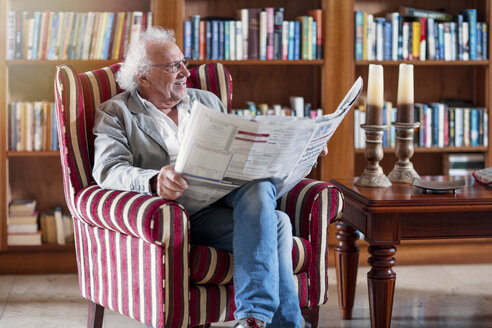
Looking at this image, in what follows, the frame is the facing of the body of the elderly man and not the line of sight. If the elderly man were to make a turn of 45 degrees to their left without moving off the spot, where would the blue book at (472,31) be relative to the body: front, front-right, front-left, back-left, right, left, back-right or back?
front-left

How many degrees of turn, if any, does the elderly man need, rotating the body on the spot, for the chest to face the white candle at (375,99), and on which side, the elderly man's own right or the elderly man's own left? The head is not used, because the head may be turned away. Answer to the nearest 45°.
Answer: approximately 90° to the elderly man's own left

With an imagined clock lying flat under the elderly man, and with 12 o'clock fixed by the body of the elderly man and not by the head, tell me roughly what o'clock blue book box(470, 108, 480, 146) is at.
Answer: The blue book is roughly at 9 o'clock from the elderly man.

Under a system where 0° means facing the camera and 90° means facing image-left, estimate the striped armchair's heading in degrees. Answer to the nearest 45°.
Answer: approximately 315°

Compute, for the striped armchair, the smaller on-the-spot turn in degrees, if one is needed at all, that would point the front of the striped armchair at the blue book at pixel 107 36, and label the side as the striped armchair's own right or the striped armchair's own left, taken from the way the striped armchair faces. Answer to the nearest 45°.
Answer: approximately 135° to the striped armchair's own left

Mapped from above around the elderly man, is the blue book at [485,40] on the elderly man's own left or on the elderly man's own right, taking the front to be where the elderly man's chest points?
on the elderly man's own left

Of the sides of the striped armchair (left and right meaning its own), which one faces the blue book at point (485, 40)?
left

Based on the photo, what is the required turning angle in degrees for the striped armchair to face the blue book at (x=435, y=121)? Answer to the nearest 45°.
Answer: approximately 90° to its left

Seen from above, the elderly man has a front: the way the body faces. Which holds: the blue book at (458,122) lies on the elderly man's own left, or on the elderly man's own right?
on the elderly man's own left

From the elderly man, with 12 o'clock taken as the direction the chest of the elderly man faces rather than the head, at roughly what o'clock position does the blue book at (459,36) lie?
The blue book is roughly at 9 o'clock from the elderly man.
